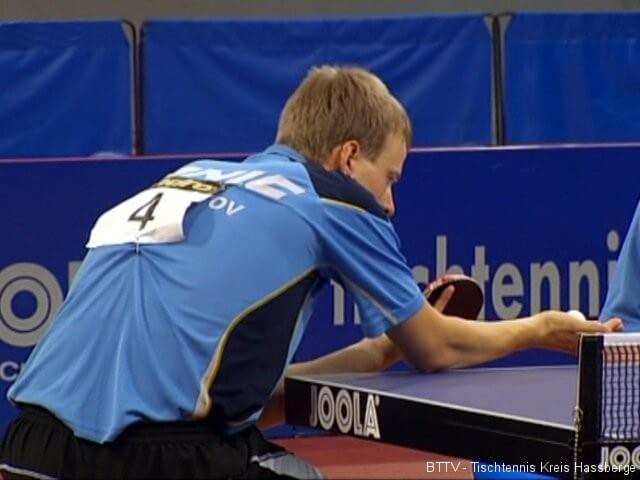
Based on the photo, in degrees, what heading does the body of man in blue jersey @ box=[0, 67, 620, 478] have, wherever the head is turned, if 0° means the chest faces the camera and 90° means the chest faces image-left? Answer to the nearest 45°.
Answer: approximately 225°

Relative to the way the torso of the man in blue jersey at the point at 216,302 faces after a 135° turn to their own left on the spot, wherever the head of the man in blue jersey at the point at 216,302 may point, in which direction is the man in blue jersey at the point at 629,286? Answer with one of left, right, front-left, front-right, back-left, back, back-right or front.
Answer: back-right

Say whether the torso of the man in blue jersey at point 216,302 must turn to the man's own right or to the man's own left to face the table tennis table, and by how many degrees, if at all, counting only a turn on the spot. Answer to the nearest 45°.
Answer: approximately 45° to the man's own right

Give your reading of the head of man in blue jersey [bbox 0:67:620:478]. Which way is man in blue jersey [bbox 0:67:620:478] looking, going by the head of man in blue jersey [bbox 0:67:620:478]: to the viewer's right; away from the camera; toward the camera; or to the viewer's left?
to the viewer's right
